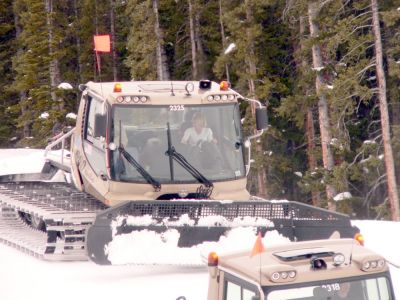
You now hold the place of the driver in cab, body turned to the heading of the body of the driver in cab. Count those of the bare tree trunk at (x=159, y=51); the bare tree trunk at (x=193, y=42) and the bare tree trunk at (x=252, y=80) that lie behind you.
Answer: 3

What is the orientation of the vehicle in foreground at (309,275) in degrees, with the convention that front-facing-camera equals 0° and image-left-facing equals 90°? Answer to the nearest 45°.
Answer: approximately 315°

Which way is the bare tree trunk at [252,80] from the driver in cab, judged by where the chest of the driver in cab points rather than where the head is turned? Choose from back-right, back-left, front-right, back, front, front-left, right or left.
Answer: back

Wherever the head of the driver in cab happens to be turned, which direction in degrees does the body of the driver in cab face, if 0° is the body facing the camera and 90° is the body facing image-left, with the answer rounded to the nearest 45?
approximately 0°

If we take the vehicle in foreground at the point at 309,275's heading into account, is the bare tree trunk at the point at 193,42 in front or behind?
behind

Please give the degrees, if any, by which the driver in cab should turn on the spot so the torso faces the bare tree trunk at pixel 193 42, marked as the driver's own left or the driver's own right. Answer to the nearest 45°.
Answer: approximately 180°

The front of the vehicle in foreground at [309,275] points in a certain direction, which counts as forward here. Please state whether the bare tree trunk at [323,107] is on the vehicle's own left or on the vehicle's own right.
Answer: on the vehicle's own left

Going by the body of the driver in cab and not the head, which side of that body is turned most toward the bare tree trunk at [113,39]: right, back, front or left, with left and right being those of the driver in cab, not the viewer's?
back

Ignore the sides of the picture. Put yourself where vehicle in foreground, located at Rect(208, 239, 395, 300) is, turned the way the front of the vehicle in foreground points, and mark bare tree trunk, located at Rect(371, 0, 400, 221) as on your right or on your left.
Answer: on your left
